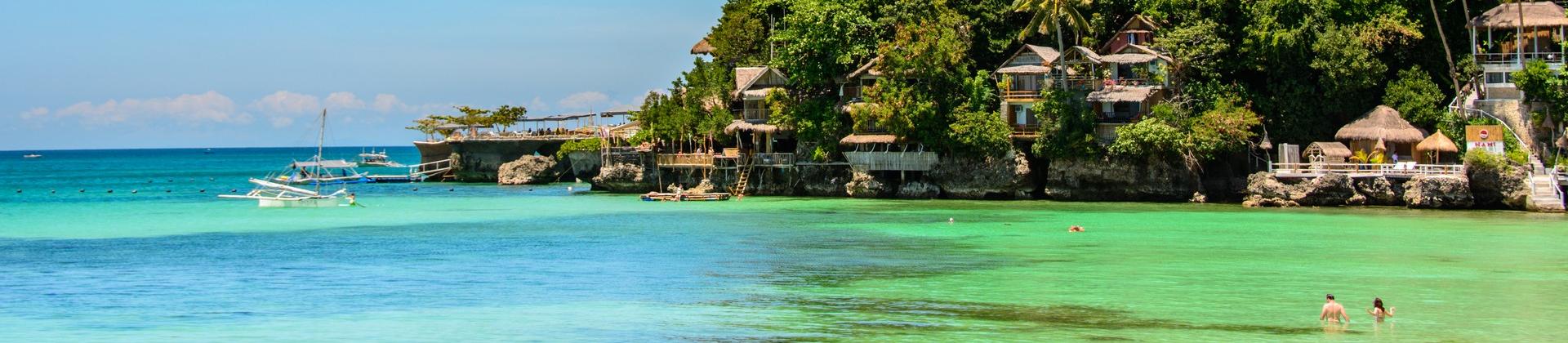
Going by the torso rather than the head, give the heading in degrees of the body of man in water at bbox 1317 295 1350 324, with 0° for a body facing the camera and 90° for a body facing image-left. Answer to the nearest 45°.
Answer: approximately 180°

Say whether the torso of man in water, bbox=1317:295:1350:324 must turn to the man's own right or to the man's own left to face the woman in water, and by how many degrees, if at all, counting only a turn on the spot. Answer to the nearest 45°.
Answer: approximately 45° to the man's own right

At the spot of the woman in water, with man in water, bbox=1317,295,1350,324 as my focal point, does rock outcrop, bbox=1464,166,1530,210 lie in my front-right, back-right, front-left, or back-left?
back-right

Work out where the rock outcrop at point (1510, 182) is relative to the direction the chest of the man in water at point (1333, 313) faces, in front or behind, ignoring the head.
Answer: in front
